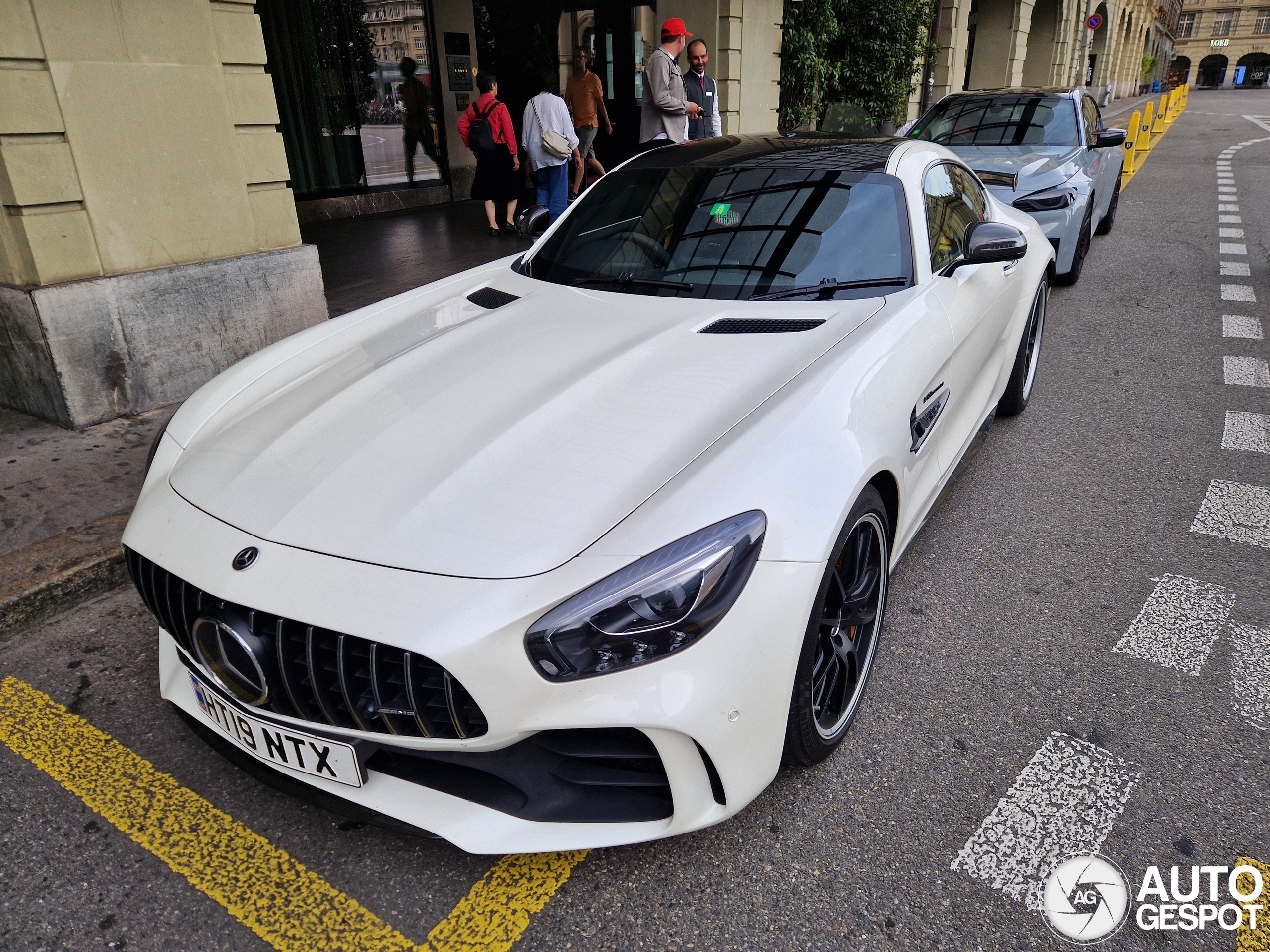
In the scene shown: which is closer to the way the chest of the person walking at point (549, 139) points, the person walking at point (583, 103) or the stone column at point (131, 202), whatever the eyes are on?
the person walking

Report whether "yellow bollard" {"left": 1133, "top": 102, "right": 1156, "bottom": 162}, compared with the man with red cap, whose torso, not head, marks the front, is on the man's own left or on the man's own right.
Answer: on the man's own left

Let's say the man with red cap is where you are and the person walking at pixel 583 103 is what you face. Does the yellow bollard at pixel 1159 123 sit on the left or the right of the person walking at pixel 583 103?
right

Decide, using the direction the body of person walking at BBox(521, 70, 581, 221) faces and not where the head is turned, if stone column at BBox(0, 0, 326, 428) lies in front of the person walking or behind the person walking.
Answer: behind

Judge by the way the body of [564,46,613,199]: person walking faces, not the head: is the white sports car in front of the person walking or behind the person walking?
in front

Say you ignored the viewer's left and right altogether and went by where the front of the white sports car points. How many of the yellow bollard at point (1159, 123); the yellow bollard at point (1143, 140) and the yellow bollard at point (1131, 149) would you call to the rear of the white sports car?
3

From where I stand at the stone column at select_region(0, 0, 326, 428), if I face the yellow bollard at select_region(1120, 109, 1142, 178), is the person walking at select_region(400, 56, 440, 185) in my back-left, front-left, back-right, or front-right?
front-left

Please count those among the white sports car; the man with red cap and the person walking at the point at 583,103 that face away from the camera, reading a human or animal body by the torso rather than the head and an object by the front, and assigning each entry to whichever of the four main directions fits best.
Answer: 0

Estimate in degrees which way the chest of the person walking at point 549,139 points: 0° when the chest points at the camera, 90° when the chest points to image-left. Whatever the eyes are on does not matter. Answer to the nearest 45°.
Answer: approximately 180°

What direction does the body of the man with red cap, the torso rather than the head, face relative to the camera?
to the viewer's right
